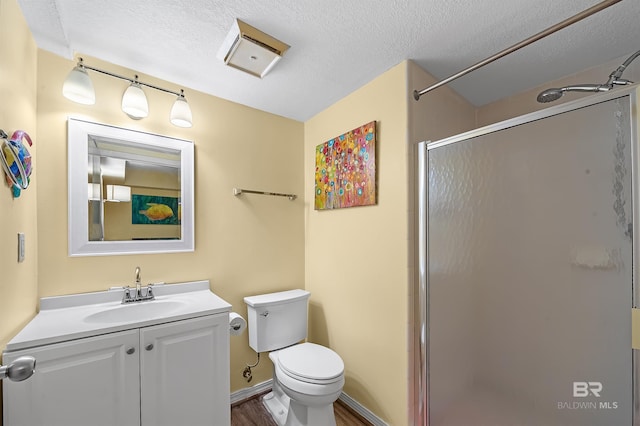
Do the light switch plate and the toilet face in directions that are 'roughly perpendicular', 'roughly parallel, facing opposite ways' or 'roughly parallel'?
roughly perpendicular

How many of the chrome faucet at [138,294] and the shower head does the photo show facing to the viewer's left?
1

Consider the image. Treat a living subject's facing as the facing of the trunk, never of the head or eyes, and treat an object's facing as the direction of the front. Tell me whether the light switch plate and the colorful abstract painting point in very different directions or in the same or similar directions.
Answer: very different directions

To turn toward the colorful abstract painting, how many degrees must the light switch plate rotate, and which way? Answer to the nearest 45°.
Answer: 0° — it already faces it

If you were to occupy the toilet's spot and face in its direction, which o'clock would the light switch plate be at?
The light switch plate is roughly at 4 o'clock from the toilet.

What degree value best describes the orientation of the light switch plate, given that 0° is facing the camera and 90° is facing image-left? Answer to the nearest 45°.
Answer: approximately 270°

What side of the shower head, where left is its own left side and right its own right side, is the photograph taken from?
left
